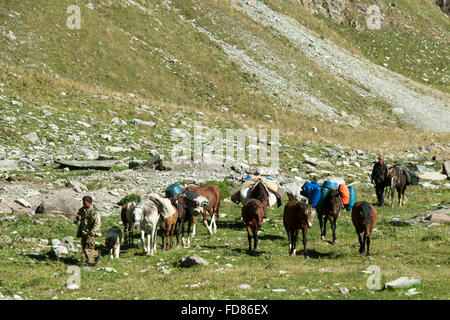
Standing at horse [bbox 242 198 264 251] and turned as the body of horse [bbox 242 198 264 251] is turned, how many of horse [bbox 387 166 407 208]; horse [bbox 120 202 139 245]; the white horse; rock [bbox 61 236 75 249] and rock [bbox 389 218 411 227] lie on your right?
3

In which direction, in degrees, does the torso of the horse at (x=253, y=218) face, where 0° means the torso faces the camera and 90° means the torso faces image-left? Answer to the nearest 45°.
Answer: approximately 0°

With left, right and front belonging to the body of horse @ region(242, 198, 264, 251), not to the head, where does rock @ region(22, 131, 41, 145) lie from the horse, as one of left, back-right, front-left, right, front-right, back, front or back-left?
back-right

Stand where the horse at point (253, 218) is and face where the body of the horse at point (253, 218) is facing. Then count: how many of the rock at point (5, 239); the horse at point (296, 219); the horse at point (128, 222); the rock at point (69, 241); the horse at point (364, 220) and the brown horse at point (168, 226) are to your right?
4

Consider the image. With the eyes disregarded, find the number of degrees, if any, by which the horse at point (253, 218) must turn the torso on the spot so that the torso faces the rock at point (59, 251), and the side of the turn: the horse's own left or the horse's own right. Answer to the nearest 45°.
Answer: approximately 90° to the horse's own right

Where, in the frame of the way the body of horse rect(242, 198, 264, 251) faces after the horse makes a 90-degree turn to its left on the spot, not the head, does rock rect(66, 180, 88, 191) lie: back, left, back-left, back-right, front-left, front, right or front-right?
back-left

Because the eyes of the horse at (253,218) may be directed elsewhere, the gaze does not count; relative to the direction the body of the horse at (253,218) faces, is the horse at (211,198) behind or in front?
behind

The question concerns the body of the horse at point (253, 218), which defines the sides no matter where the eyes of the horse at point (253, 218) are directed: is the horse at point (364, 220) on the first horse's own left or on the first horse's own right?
on the first horse's own left

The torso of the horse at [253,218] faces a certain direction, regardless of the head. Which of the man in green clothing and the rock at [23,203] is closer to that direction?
the man in green clothing

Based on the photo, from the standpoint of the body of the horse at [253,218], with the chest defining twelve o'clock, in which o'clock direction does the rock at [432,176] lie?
The rock is roughly at 7 o'clock from the horse.

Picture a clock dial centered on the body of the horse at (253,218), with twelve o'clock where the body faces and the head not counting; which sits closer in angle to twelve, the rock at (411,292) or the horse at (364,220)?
the rock

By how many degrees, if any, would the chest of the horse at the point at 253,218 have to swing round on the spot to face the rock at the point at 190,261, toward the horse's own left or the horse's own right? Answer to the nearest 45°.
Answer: approximately 45° to the horse's own right
